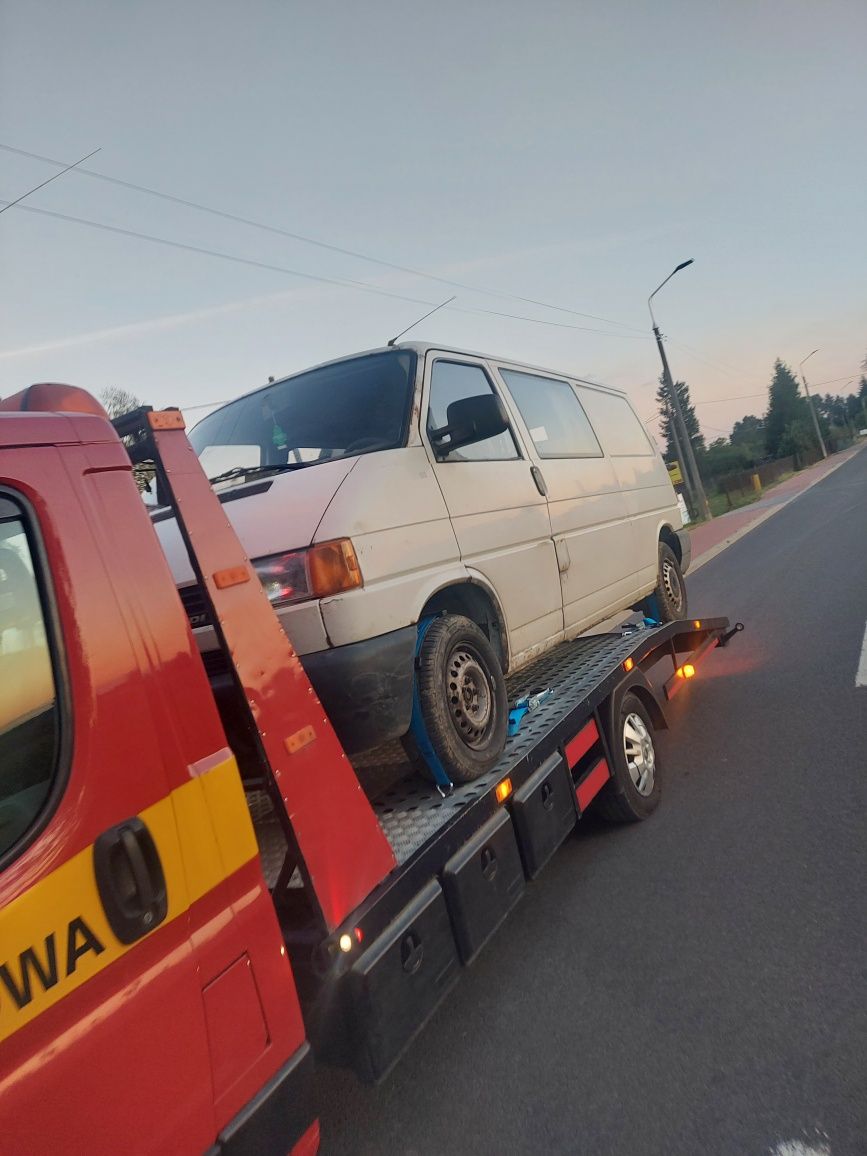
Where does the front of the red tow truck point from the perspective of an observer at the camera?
facing the viewer and to the left of the viewer

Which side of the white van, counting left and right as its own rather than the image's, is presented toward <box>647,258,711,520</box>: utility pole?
back
